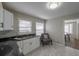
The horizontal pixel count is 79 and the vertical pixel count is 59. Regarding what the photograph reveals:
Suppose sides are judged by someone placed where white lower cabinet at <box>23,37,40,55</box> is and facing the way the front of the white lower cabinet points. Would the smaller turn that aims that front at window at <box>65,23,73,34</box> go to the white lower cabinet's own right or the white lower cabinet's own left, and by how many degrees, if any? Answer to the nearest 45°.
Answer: approximately 45° to the white lower cabinet's own left

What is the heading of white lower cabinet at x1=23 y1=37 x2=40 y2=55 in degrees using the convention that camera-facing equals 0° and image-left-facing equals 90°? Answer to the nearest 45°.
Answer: approximately 315°

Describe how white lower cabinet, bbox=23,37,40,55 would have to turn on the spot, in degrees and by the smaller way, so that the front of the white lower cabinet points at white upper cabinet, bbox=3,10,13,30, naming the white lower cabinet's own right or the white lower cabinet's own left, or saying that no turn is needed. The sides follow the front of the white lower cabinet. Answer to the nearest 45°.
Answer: approximately 90° to the white lower cabinet's own right
